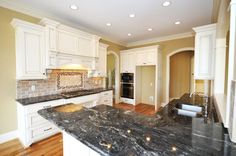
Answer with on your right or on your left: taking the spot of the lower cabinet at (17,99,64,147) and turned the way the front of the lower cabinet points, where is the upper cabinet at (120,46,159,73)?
on your left

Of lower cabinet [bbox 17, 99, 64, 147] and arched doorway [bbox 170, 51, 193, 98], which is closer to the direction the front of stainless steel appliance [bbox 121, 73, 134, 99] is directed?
the lower cabinet

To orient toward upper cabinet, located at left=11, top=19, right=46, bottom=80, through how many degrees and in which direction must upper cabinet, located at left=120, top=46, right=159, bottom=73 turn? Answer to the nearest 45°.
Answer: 0° — it already faces it

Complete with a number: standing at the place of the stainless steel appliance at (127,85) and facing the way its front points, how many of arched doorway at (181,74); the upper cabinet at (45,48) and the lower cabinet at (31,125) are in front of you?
2

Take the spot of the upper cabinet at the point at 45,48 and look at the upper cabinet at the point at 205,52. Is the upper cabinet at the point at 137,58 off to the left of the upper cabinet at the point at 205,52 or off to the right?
left

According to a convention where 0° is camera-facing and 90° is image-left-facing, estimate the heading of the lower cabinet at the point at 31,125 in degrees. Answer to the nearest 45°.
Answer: approximately 315°

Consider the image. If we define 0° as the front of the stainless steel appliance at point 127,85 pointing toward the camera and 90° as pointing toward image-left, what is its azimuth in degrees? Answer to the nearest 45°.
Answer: approximately 45°

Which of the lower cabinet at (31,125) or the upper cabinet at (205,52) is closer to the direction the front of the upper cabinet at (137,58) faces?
the lower cabinet

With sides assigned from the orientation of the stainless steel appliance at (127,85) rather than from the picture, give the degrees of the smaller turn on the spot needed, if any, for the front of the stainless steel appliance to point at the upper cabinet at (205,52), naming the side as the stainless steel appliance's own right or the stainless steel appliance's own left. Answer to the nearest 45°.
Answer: approximately 90° to the stainless steel appliance's own left

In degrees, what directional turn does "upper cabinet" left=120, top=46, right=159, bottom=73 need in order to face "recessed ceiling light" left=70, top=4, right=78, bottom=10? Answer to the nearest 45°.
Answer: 0° — it already faces it
